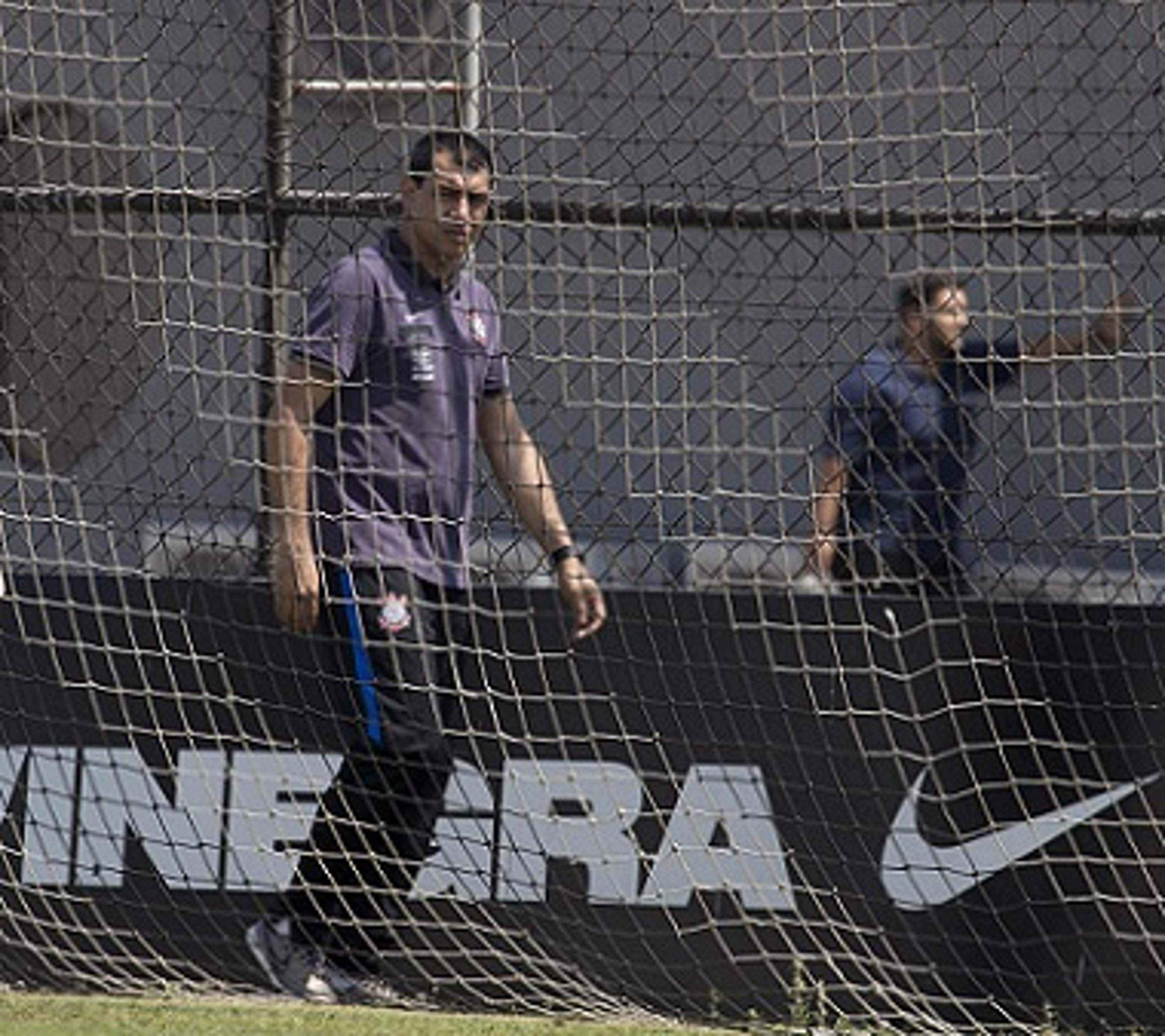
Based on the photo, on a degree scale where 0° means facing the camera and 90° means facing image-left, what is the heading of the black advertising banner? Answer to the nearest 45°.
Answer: approximately 0°
